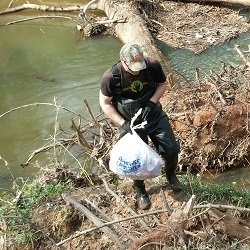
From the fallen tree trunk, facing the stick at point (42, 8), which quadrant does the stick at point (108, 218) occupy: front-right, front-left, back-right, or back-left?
back-left

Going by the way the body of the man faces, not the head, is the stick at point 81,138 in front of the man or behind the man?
behind

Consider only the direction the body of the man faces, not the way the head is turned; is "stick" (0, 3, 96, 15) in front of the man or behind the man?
behind

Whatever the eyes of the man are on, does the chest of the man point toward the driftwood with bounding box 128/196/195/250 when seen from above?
yes

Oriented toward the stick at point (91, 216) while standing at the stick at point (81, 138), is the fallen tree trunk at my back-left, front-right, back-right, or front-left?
back-left

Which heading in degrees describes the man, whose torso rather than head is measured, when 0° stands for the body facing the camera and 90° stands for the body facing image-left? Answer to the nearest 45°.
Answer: approximately 0°

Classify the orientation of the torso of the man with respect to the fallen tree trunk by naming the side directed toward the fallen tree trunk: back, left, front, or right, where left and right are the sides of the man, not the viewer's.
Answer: back
